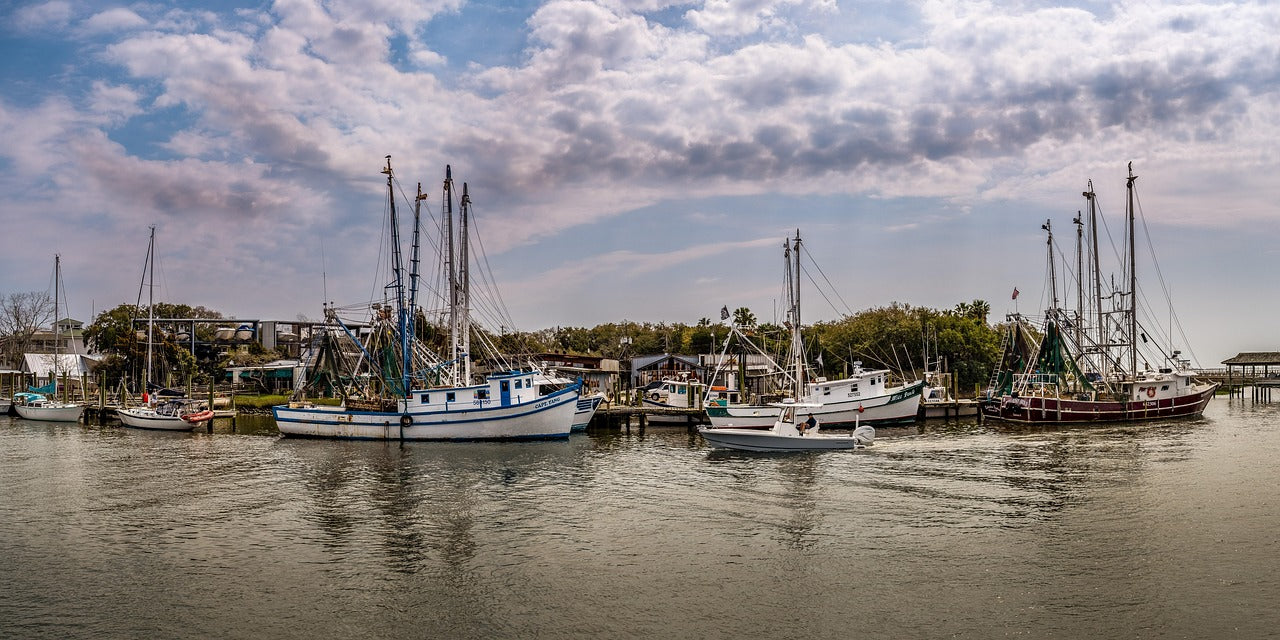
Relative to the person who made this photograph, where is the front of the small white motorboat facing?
facing to the left of the viewer
